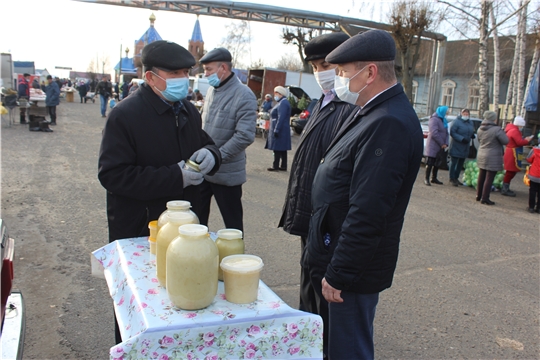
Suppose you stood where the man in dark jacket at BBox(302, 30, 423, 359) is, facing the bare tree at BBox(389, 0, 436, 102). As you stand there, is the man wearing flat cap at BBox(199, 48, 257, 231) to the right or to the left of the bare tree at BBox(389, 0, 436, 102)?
left

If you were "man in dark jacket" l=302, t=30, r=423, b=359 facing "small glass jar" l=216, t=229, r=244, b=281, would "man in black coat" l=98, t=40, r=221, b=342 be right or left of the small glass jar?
right

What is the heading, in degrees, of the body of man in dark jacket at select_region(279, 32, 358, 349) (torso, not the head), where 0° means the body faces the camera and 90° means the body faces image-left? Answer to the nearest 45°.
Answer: approximately 45°

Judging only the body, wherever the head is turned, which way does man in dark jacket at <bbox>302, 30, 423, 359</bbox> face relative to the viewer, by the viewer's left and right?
facing to the left of the viewer

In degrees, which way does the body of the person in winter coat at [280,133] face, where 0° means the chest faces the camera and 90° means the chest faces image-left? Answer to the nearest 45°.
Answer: approximately 90°

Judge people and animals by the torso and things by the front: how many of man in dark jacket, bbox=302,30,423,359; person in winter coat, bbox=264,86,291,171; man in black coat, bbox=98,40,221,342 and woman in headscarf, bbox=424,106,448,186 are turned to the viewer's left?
2

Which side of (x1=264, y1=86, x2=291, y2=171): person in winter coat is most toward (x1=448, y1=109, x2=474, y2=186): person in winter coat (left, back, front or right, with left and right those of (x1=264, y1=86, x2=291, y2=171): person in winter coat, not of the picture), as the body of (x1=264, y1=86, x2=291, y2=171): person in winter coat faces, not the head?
back

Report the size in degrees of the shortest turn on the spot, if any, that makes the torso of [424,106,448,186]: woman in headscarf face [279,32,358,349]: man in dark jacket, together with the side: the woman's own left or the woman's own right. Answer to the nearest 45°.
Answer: approximately 90° to the woman's own right
